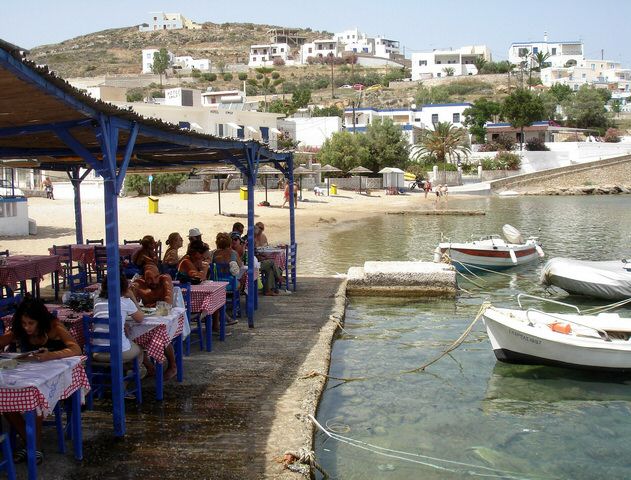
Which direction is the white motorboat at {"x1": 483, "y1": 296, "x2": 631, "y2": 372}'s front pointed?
to the viewer's left

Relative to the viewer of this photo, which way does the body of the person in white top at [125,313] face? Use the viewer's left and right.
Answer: facing away from the viewer and to the right of the viewer

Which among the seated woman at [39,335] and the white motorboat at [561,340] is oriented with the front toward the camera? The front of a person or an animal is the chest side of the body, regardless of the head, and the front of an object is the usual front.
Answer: the seated woman

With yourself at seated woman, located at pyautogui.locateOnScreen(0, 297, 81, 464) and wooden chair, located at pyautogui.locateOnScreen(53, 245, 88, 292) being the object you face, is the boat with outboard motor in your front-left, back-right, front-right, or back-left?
front-right

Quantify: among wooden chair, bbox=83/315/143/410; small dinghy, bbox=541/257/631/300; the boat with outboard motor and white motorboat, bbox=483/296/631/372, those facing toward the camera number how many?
0

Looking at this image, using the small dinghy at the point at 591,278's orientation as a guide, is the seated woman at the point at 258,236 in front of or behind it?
in front

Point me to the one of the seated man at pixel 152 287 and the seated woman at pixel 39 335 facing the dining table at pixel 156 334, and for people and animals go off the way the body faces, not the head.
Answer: the seated man at pixel 152 287

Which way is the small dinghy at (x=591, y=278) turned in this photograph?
to the viewer's left

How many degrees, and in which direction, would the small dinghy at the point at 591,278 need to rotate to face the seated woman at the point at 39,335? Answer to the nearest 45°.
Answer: approximately 90° to its left

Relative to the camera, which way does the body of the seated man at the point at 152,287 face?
toward the camera

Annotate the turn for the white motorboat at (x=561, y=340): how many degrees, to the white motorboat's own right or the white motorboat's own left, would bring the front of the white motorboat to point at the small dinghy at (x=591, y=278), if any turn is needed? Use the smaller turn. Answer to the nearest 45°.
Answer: approximately 90° to the white motorboat's own right

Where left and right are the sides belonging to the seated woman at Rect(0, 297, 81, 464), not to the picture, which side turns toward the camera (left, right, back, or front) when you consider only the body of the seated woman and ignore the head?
front

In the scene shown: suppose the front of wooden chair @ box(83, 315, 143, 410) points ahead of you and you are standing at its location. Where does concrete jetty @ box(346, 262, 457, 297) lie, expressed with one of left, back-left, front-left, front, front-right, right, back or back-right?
front
